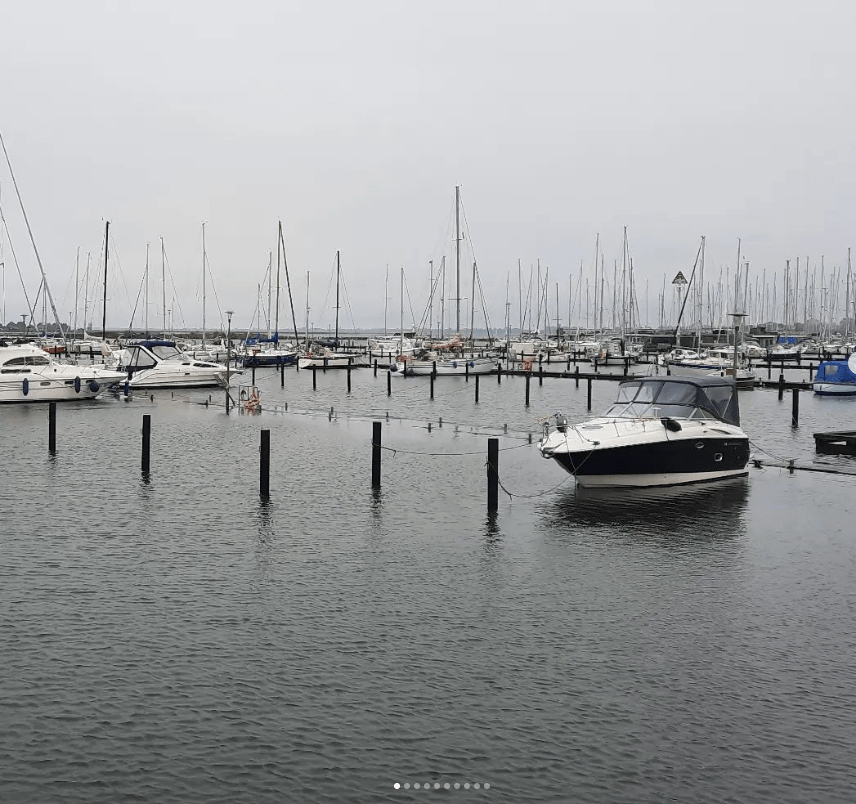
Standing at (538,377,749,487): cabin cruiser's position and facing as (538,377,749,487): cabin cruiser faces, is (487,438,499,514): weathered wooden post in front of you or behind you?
in front

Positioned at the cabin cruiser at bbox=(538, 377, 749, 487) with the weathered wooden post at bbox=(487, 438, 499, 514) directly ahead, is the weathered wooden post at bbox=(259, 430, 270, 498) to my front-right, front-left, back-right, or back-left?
front-right

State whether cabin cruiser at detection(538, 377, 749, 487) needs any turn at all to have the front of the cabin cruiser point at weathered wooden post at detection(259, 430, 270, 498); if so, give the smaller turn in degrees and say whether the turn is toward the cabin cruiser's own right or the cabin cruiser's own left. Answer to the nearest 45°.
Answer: approximately 45° to the cabin cruiser's own right

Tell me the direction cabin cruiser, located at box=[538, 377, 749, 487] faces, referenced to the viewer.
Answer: facing the viewer and to the left of the viewer

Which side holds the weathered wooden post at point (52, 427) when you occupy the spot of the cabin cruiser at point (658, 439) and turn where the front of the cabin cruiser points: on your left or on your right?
on your right
